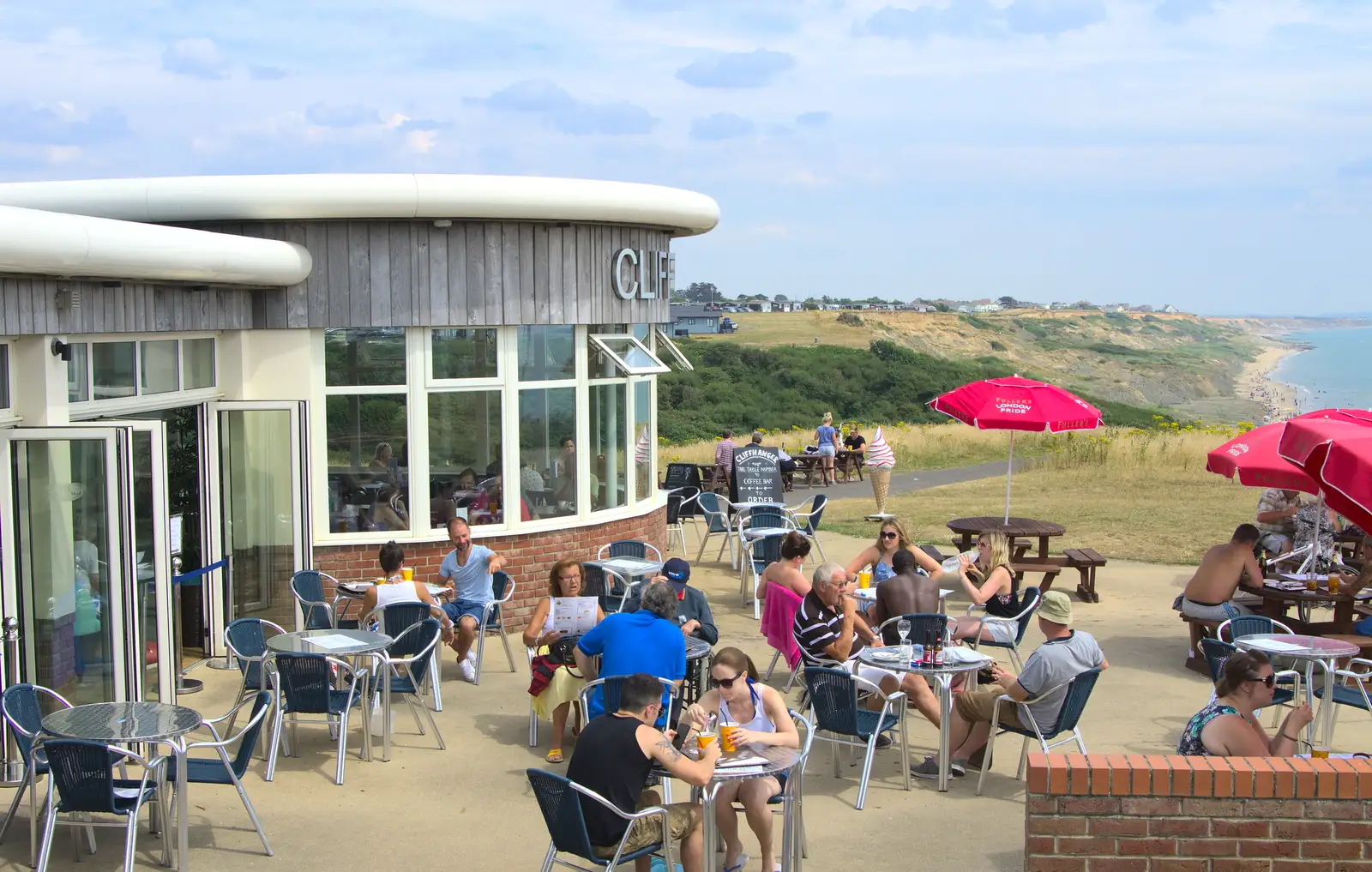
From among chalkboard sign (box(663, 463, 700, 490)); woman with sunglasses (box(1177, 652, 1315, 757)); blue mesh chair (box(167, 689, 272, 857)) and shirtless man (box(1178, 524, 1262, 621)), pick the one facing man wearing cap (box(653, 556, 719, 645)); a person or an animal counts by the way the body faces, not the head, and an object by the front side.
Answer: the chalkboard sign

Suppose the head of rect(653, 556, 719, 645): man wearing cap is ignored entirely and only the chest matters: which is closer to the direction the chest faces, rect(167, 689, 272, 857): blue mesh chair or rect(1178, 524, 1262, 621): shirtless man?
the blue mesh chair

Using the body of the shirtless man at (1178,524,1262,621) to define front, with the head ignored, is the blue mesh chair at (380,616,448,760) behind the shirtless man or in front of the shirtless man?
behind

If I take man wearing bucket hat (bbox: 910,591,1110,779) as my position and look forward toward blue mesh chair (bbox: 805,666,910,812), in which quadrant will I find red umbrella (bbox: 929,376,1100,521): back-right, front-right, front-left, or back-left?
back-right

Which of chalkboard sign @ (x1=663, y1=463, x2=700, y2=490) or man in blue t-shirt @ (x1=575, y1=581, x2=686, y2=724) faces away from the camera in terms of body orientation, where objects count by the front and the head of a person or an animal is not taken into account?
the man in blue t-shirt

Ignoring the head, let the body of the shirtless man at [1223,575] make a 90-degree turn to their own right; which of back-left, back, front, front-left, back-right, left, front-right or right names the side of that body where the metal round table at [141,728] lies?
right

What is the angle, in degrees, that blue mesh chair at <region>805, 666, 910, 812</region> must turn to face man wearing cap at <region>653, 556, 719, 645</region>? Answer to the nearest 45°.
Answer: approximately 90° to its left

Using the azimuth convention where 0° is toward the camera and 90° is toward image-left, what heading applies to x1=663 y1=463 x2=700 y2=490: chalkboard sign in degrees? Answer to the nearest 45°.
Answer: approximately 0°

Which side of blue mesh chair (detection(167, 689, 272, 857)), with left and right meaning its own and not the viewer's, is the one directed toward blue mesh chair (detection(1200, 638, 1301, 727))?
back

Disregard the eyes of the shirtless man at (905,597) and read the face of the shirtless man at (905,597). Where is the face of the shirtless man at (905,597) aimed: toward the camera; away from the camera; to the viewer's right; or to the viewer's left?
away from the camera
